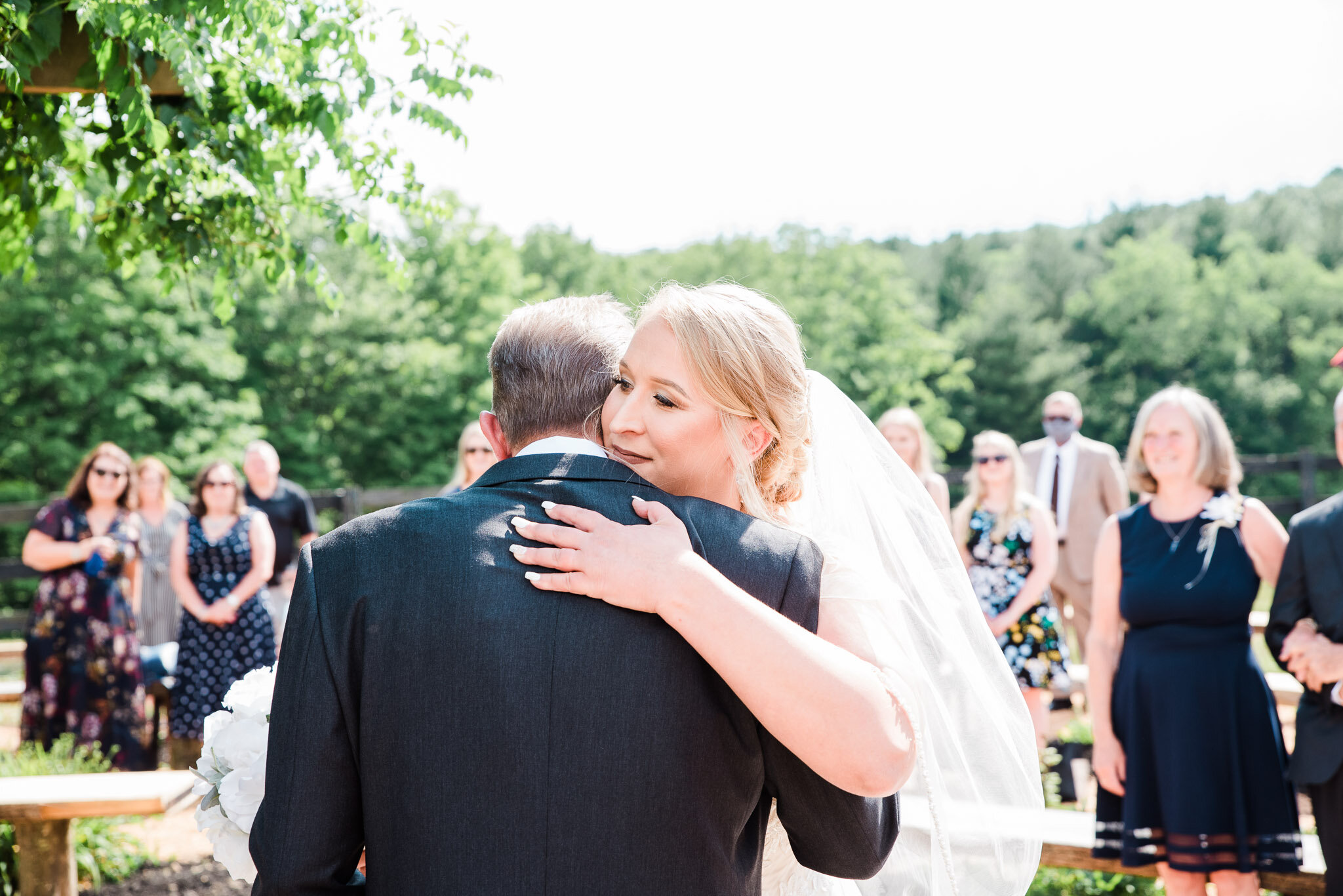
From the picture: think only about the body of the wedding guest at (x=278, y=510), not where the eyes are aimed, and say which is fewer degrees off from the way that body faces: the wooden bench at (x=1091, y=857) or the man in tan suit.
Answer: the wooden bench

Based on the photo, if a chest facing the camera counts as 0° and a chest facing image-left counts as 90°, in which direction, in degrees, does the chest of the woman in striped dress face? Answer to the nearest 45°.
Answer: approximately 0°
